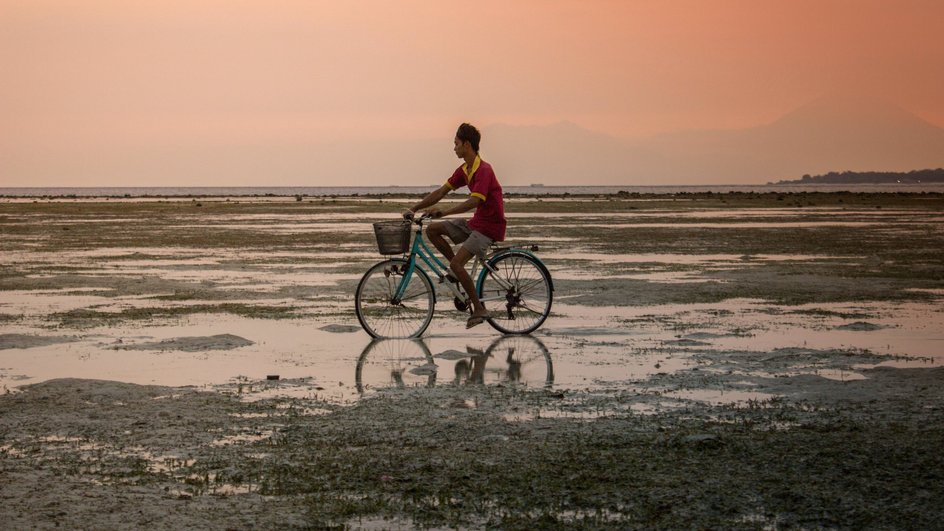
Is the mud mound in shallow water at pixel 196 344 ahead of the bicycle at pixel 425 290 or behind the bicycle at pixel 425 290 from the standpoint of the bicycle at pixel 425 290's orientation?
ahead

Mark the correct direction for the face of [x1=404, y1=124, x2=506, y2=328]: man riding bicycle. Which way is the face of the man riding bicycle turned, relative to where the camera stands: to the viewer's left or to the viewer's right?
to the viewer's left

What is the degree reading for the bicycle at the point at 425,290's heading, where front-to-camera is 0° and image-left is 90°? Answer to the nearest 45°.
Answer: approximately 90°

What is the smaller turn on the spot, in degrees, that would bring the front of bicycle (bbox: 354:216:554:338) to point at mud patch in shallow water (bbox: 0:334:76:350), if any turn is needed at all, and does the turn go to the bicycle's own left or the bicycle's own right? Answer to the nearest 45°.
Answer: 0° — it already faces it
